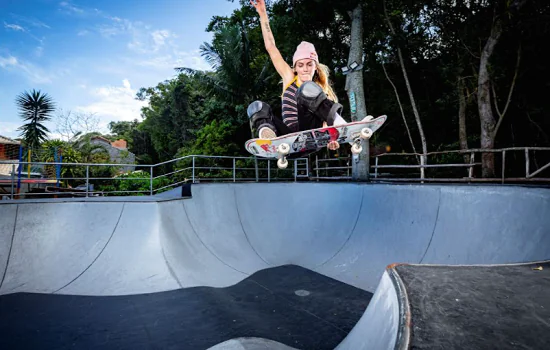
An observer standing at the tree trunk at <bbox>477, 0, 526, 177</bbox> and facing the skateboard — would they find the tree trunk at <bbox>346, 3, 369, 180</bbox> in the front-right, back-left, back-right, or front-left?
front-right

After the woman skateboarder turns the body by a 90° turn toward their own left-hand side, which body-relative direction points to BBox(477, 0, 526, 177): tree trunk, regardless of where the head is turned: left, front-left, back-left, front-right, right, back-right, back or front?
front-left

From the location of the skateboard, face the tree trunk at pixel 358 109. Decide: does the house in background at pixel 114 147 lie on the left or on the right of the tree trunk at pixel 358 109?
left

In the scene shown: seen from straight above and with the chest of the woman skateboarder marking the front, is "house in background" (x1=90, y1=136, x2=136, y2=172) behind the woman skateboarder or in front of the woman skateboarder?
behind

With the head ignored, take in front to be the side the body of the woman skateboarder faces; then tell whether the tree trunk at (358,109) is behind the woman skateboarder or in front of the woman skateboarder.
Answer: behind

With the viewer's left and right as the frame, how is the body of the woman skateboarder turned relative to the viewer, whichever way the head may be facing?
facing the viewer
